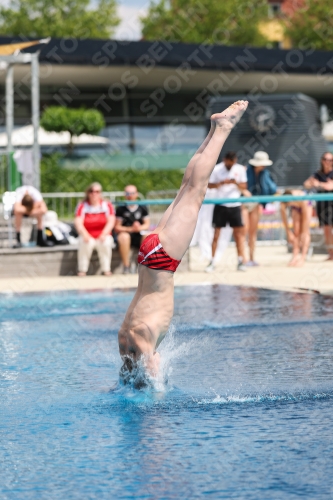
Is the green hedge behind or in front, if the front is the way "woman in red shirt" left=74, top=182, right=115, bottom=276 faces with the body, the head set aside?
behind

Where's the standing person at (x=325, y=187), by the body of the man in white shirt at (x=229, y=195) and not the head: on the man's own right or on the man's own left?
on the man's own left

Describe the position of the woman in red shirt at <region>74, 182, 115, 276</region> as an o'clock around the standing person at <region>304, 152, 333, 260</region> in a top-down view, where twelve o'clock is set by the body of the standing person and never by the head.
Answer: The woman in red shirt is roughly at 2 o'clock from the standing person.

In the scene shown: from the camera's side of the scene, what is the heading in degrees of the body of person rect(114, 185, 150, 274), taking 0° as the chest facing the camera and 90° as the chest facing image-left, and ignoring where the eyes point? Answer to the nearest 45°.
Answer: approximately 0°

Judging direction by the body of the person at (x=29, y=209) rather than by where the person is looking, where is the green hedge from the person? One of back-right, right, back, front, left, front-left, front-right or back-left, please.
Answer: back

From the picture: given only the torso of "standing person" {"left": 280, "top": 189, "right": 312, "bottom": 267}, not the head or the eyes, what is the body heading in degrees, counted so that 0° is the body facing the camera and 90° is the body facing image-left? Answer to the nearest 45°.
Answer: approximately 45°

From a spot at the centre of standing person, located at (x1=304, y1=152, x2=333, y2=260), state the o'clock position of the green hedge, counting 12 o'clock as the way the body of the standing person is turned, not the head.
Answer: The green hedge is roughly at 5 o'clock from the standing person.

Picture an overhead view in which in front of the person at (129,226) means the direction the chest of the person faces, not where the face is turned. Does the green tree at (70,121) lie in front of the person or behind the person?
behind

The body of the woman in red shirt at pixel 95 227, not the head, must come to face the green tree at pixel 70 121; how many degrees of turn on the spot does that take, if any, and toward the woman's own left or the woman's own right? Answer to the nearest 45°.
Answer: approximately 180°

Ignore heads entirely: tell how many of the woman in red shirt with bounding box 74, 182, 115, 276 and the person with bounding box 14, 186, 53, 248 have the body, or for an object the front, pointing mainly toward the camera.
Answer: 2

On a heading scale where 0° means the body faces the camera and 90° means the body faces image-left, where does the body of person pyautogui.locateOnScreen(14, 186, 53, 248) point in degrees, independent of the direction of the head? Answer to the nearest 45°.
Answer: approximately 0°
